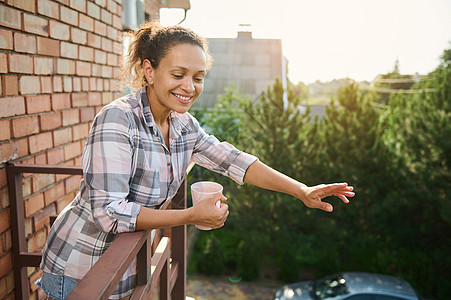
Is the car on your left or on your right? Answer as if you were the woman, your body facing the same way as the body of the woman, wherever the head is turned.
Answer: on your left

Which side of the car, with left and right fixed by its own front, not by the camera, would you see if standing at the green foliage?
right

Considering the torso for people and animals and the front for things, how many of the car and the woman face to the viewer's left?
1

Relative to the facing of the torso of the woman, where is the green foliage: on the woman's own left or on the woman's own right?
on the woman's own left

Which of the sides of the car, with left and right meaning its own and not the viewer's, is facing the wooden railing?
left

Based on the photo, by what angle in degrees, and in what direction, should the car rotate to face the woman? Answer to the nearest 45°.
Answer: approximately 90° to its left

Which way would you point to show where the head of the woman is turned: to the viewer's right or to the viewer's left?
to the viewer's right

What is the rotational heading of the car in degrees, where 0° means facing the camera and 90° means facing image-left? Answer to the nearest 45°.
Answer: approximately 90°

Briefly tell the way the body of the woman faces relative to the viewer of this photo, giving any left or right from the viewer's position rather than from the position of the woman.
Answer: facing the viewer and to the right of the viewer

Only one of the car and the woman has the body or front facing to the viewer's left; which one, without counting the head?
the car
